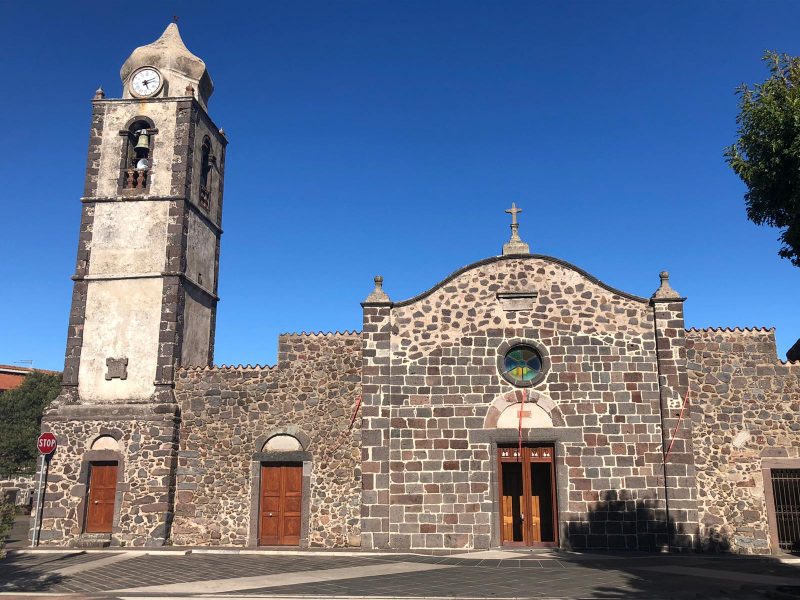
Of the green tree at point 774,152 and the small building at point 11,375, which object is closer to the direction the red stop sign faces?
the green tree

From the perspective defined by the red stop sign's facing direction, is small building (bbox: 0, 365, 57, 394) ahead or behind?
behind

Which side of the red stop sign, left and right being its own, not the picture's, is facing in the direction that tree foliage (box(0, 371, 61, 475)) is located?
back

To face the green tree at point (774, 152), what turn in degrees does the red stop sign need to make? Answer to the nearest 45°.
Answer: approximately 45° to its left

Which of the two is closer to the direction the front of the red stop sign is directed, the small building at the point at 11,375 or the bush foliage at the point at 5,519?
the bush foliage

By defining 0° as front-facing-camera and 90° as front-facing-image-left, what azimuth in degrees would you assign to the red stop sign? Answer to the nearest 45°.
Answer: approximately 0°

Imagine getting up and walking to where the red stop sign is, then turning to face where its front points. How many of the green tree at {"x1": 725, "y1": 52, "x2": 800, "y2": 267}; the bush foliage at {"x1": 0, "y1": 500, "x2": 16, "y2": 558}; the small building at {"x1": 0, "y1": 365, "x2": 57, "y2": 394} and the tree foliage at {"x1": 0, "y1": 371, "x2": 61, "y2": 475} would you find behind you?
2

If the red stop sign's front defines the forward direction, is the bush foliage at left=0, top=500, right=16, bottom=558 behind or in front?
in front
